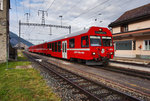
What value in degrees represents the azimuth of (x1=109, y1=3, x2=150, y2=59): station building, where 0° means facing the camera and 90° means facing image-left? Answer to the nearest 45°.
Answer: approximately 45°

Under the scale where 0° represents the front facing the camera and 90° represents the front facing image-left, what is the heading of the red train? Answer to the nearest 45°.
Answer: approximately 315°

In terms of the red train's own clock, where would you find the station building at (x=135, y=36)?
The station building is roughly at 9 o'clock from the red train.
